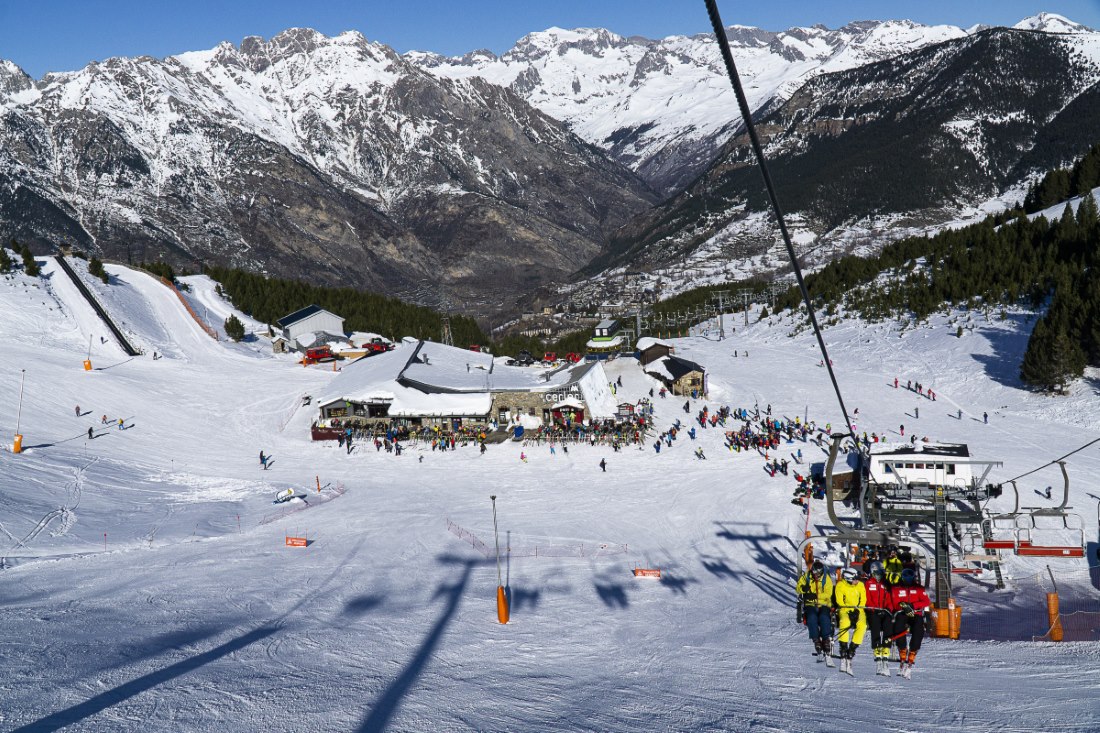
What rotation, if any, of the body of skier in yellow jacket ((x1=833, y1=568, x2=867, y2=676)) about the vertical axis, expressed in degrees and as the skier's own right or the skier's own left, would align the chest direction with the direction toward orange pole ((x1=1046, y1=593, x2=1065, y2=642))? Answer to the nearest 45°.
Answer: approximately 135° to the skier's own left

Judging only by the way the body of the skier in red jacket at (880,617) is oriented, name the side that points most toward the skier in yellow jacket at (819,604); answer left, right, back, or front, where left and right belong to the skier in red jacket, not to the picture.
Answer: right

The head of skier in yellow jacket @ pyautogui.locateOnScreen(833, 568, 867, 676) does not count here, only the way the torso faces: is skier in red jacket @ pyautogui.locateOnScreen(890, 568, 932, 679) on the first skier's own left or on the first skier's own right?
on the first skier's own left

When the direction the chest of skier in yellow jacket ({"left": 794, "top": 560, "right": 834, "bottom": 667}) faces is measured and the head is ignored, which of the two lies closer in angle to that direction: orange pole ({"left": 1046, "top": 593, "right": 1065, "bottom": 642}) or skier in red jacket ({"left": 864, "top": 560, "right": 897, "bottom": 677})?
the skier in red jacket

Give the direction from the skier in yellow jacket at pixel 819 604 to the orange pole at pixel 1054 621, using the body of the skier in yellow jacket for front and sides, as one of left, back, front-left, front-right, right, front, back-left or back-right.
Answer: back-left

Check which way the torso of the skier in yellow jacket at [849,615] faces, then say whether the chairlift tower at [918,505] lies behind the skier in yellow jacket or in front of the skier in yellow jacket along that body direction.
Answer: behind
